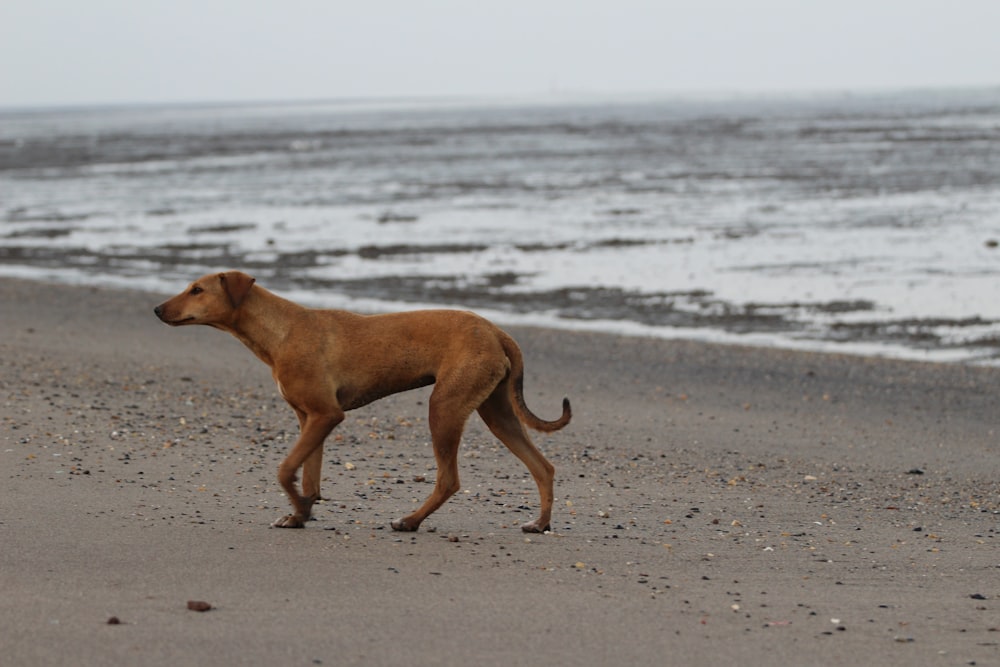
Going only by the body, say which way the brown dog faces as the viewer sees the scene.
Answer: to the viewer's left
